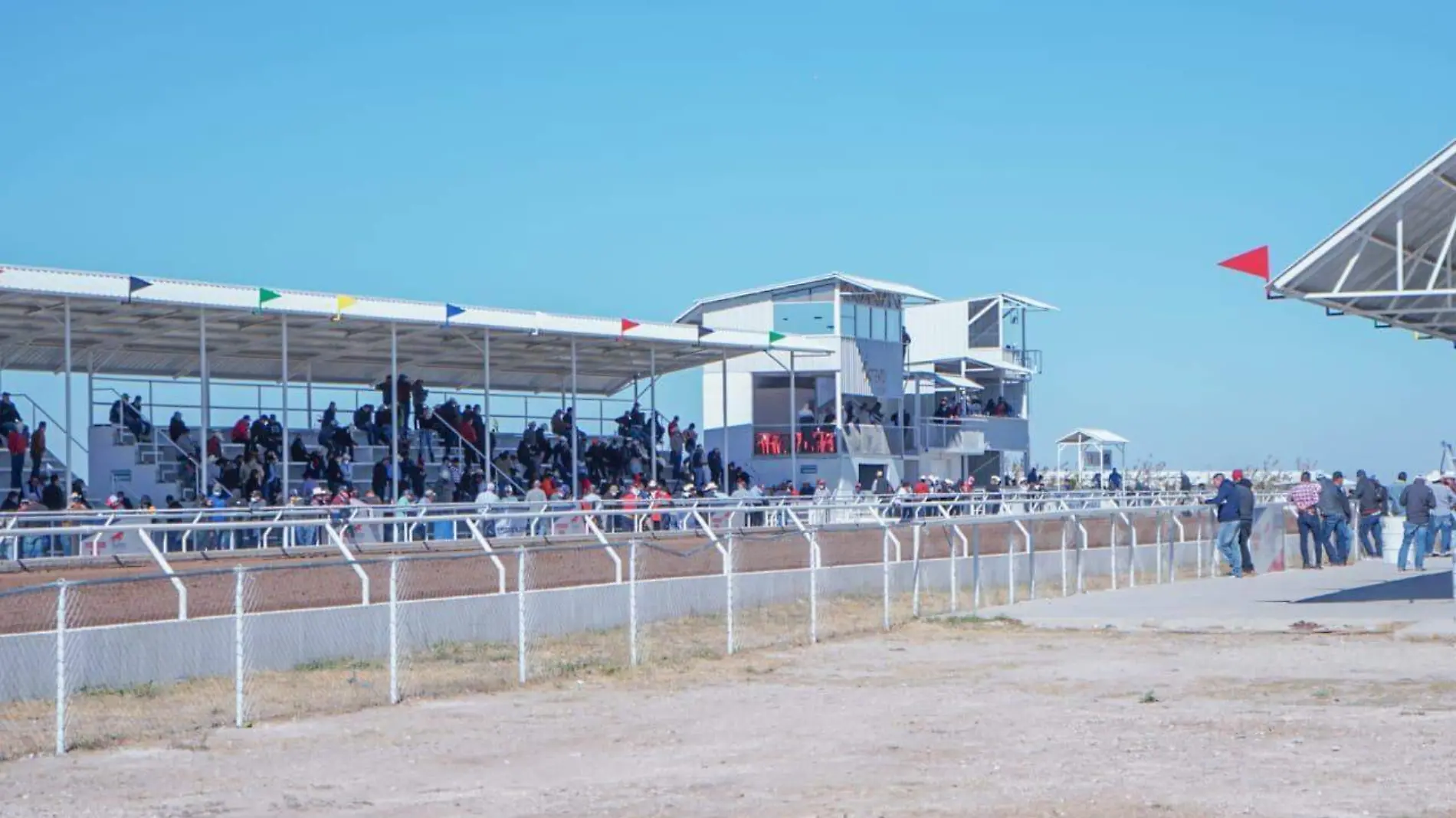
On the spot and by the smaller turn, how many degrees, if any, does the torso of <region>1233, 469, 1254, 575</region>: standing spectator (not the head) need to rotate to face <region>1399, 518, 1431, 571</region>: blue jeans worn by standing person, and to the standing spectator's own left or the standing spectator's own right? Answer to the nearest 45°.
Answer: approximately 135° to the standing spectator's own right

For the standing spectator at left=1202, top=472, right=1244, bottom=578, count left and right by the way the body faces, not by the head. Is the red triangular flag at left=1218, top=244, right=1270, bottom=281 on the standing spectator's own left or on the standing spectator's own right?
on the standing spectator's own left

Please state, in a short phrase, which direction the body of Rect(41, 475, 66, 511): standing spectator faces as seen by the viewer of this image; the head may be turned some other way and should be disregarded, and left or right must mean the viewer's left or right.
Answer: facing the viewer and to the right of the viewer

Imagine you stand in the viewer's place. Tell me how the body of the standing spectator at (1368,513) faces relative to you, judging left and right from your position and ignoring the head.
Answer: facing away from the viewer and to the left of the viewer

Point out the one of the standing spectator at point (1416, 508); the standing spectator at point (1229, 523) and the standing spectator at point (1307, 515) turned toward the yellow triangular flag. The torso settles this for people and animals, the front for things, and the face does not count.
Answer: the standing spectator at point (1229, 523)

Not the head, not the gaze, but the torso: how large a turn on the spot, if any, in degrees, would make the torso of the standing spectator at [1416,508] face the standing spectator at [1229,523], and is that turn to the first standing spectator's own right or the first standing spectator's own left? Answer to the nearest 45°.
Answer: approximately 90° to the first standing spectator's own left

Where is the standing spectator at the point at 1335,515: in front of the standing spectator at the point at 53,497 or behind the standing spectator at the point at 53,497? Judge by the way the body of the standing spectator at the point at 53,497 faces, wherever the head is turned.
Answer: in front

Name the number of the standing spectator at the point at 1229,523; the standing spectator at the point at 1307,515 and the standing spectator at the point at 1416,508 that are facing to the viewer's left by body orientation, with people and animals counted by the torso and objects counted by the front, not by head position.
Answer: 1

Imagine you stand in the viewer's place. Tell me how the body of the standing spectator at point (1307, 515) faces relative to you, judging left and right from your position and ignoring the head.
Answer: facing away from the viewer

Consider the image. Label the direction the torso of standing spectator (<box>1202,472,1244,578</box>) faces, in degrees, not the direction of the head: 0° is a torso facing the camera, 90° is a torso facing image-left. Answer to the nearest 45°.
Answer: approximately 90°

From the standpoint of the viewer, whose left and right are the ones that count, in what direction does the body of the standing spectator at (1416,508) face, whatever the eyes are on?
facing away from the viewer

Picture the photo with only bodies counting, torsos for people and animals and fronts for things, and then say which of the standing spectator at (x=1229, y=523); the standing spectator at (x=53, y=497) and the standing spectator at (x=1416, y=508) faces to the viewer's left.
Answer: the standing spectator at (x=1229, y=523)

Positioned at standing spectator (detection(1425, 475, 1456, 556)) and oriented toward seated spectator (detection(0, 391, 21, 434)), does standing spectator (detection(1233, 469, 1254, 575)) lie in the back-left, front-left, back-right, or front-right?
front-left

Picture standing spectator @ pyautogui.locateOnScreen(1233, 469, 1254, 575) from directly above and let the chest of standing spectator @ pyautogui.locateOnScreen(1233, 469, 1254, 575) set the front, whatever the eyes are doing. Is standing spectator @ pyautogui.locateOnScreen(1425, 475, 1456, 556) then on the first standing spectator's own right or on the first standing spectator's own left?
on the first standing spectator's own right
